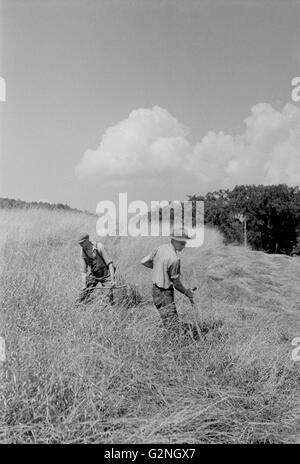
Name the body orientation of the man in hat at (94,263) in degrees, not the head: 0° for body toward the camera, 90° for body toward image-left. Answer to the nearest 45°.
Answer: approximately 45°

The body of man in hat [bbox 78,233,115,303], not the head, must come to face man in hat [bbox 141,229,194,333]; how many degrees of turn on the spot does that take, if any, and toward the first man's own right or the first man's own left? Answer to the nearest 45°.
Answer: approximately 90° to the first man's own left
